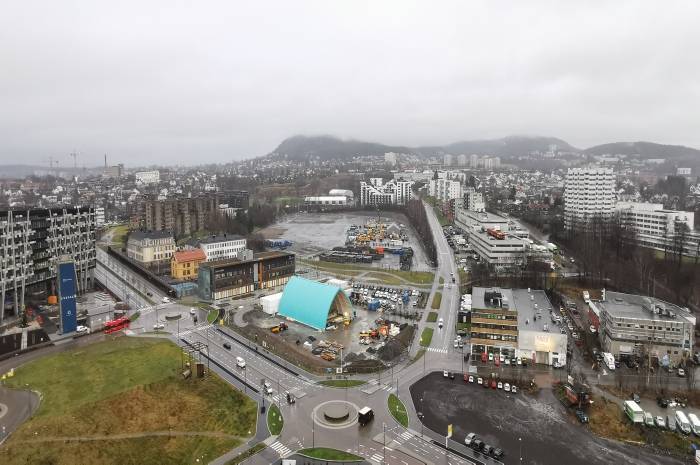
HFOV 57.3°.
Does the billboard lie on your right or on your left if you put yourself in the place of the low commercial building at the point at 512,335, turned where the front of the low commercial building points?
on your right

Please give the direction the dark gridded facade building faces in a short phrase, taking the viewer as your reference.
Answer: facing the viewer and to the right of the viewer

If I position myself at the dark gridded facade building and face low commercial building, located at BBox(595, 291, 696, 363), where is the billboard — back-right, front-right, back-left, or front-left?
front-right

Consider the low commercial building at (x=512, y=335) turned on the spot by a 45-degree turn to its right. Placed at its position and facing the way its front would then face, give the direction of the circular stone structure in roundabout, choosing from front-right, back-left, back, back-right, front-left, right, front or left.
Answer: front

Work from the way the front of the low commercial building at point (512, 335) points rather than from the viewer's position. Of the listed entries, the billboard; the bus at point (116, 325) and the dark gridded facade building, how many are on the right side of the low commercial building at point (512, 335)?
3

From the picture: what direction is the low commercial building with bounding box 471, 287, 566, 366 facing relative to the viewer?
toward the camera

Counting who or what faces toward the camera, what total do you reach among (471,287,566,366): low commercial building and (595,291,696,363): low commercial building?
2

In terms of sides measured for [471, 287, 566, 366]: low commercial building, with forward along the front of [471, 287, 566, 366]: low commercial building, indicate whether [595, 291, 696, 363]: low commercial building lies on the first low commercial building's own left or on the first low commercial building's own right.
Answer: on the first low commercial building's own left

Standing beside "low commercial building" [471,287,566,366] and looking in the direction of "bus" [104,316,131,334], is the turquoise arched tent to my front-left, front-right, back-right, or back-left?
front-right

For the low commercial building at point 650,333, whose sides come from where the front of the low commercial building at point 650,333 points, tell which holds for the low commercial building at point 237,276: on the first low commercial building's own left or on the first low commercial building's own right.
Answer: on the first low commercial building's own right
